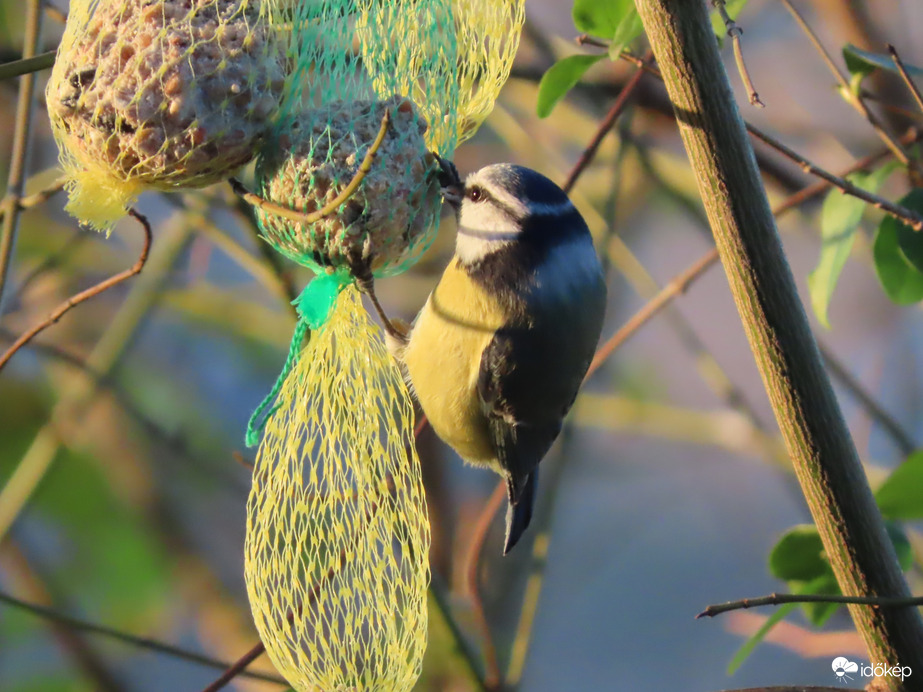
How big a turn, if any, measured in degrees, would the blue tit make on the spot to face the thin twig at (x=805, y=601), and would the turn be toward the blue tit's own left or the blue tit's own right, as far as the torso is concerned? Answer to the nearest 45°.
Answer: approximately 135° to the blue tit's own left

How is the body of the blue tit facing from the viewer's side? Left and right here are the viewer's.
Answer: facing to the left of the viewer
